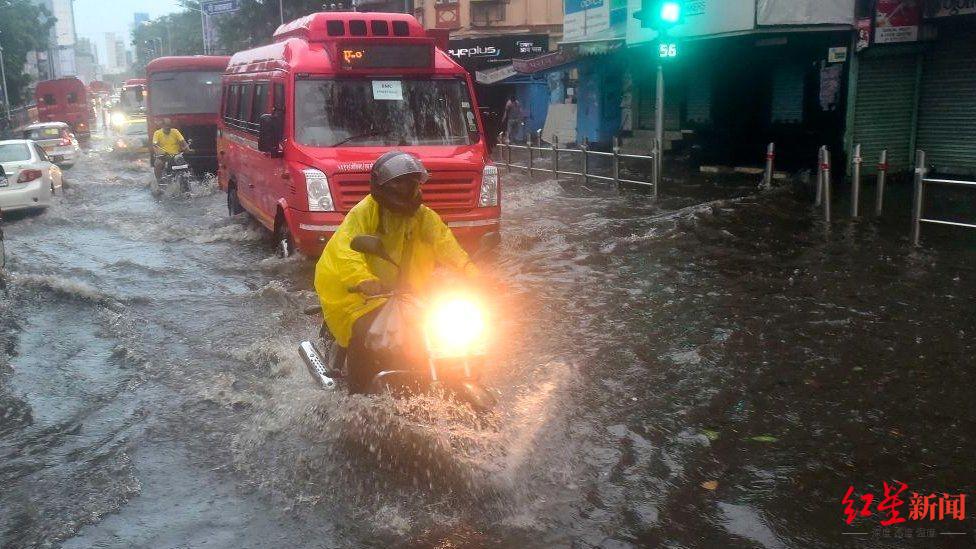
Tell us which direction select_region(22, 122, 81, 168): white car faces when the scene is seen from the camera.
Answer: facing away from the viewer and to the left of the viewer

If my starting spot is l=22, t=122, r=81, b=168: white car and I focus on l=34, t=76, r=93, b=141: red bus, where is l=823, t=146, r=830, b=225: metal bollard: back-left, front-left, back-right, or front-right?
back-right

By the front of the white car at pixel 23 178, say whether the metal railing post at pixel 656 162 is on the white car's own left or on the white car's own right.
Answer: on the white car's own right

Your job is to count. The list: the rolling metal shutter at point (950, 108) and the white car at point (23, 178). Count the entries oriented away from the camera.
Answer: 1

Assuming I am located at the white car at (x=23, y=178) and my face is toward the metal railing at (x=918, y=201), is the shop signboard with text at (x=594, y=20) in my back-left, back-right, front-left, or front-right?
front-left

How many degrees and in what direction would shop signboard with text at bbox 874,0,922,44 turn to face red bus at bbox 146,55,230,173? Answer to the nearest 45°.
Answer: approximately 90° to its right

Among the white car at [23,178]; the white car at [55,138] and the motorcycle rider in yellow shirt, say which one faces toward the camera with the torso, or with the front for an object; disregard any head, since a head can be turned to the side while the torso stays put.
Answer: the motorcycle rider in yellow shirt

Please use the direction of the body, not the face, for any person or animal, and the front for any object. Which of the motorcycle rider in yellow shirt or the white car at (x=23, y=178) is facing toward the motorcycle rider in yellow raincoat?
the motorcycle rider in yellow shirt

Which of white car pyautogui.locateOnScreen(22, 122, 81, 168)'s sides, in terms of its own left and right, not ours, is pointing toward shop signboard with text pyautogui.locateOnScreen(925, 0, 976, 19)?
back

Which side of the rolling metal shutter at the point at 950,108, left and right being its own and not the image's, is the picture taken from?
front

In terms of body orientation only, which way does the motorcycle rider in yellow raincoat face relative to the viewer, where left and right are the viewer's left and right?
facing the viewer and to the right of the viewer

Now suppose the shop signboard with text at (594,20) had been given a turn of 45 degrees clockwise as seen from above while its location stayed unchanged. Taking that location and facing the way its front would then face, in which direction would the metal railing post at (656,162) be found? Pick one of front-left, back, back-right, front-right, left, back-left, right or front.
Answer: left

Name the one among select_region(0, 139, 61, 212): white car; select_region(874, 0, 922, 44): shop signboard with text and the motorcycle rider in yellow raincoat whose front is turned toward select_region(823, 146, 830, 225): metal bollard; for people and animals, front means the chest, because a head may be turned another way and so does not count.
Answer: the shop signboard with text

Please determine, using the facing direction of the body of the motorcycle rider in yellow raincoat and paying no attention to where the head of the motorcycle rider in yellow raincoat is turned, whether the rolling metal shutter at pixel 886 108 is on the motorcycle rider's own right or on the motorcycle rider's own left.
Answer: on the motorcycle rider's own left

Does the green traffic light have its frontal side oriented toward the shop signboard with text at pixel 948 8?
no

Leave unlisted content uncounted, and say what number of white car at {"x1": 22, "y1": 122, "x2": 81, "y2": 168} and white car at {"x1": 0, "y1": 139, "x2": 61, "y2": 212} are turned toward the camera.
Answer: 0

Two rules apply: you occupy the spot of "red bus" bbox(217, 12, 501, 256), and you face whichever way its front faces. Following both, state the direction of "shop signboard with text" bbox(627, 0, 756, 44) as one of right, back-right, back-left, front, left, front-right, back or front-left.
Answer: left

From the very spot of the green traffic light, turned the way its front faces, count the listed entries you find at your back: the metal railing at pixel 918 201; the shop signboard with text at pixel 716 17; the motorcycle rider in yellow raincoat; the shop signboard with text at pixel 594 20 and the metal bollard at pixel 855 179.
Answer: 2

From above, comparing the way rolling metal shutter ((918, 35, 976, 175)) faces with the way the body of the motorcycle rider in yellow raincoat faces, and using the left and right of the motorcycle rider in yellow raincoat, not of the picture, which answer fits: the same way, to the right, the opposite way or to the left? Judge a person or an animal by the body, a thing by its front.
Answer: to the right

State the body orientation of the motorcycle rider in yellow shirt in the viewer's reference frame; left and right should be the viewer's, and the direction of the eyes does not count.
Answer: facing the viewer

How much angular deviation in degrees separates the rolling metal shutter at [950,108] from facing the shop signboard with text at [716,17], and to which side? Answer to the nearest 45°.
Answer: approximately 90° to its right

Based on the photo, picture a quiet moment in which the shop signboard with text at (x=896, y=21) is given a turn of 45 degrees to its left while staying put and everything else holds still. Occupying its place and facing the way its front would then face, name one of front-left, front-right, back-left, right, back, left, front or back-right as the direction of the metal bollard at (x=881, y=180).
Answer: front-right
